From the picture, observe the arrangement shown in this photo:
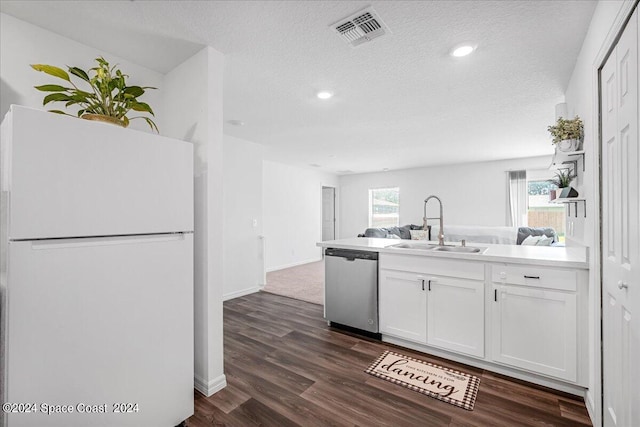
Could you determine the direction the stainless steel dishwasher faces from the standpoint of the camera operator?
facing the viewer and to the left of the viewer

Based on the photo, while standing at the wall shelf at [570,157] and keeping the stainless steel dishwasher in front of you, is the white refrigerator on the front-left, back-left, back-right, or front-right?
front-left

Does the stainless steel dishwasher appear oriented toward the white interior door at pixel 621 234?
no

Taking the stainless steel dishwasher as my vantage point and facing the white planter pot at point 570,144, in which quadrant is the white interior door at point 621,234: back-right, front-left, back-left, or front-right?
front-right

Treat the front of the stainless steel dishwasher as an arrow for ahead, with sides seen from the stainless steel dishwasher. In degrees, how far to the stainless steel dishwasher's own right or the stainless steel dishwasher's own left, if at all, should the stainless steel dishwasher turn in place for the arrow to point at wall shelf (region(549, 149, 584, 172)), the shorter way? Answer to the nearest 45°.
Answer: approximately 135° to the stainless steel dishwasher's own left

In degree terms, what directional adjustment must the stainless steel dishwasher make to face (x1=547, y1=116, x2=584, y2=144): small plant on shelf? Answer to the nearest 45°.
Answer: approximately 90° to its left

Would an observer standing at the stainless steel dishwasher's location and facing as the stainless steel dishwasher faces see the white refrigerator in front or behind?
in front

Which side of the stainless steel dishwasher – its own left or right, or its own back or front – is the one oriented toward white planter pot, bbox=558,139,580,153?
left

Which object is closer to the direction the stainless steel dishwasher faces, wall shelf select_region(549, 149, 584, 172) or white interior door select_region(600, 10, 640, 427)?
the white interior door

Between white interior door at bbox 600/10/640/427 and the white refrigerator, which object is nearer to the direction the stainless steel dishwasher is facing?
the white refrigerator

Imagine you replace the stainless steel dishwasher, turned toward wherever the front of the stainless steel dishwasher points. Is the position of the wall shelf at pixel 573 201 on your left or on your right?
on your left

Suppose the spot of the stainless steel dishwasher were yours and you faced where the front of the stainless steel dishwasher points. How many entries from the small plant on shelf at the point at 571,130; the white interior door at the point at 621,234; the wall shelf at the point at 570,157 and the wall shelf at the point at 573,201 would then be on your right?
0
